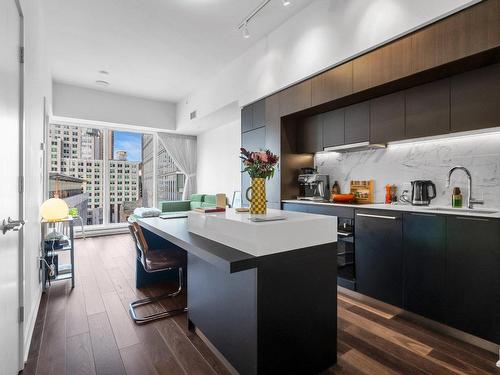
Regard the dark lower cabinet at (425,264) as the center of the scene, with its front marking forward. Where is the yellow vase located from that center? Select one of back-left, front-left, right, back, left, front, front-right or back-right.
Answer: front

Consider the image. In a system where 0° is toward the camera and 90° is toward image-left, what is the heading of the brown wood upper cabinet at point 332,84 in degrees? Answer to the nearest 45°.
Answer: approximately 45°

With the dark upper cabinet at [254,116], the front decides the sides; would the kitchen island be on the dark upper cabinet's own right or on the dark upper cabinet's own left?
on the dark upper cabinet's own left

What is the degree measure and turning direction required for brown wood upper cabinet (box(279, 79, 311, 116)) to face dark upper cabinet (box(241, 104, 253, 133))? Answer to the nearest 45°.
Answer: approximately 90° to its right

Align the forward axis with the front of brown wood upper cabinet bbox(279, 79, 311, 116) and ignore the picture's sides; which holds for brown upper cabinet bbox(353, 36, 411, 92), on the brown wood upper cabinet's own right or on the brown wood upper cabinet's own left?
on the brown wood upper cabinet's own left

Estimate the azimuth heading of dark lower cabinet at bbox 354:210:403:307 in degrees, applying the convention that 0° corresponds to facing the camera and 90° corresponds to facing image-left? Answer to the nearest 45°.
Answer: approximately 45°

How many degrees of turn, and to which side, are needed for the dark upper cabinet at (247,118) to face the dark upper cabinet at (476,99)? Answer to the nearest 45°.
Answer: approximately 90° to its left

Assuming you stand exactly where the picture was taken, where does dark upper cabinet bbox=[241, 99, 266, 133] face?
facing the viewer and to the left of the viewer

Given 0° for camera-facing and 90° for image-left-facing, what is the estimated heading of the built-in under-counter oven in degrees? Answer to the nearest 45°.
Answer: approximately 45°

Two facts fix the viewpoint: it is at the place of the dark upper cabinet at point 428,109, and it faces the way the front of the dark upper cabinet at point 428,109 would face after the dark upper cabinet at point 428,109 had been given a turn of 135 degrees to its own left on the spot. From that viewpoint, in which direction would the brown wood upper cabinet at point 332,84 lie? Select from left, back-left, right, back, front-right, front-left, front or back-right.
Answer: back

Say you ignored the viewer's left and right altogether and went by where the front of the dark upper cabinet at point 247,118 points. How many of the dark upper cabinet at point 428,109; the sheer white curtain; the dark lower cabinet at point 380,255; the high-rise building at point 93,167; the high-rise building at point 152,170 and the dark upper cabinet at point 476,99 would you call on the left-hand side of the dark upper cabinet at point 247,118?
3
